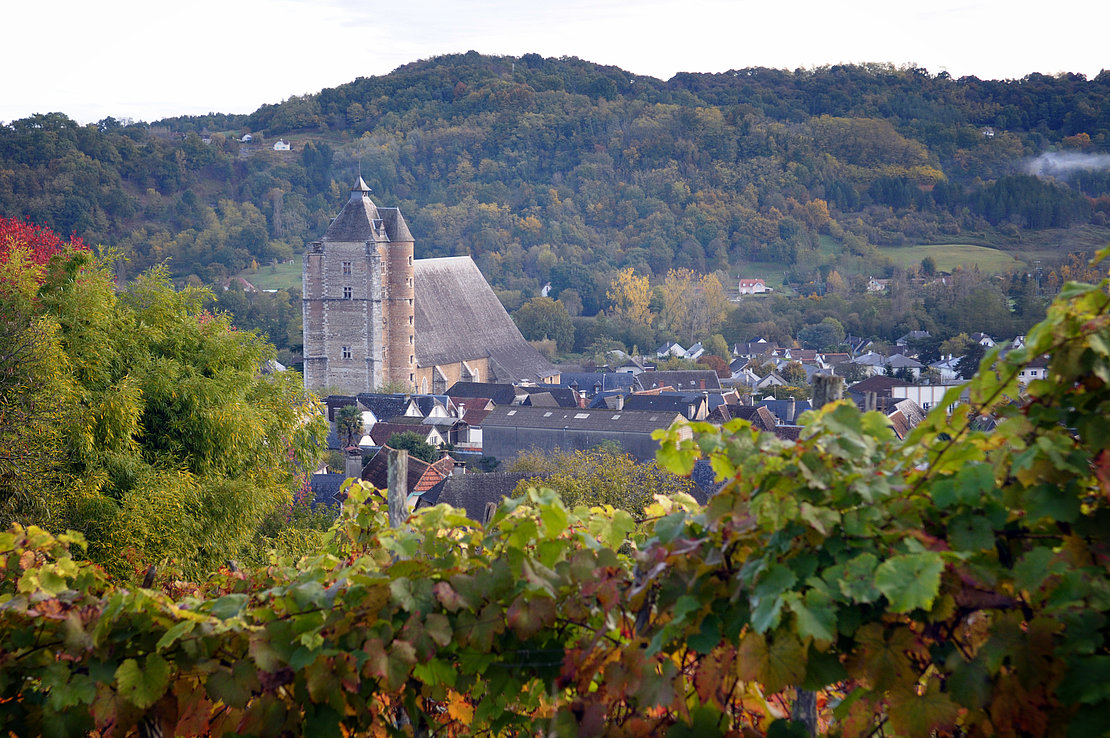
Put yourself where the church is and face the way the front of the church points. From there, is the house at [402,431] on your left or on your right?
on your left

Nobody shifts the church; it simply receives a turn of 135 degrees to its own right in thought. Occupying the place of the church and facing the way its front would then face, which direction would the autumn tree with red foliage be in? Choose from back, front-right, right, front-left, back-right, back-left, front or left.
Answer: back

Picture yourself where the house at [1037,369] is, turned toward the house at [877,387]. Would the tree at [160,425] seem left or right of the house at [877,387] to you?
left

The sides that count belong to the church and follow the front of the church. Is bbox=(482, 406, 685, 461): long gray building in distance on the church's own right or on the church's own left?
on the church's own left

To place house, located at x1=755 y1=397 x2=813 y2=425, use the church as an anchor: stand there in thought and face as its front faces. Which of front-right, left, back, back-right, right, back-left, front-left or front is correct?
left

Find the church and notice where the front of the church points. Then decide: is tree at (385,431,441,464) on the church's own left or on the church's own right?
on the church's own left

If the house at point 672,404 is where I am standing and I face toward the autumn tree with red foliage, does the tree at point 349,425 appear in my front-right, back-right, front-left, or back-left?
front-right

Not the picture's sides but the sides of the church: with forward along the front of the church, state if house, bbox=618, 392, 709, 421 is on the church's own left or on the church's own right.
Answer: on the church's own left

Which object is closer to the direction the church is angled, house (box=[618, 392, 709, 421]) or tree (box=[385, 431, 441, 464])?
the tree

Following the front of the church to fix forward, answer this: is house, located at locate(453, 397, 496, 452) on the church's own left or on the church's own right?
on the church's own left

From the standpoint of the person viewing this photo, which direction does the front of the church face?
facing the viewer and to the left of the viewer

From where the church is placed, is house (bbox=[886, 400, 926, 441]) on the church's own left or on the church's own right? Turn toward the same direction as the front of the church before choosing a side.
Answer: on the church's own left

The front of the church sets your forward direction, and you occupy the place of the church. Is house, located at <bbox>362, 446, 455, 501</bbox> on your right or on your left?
on your left
